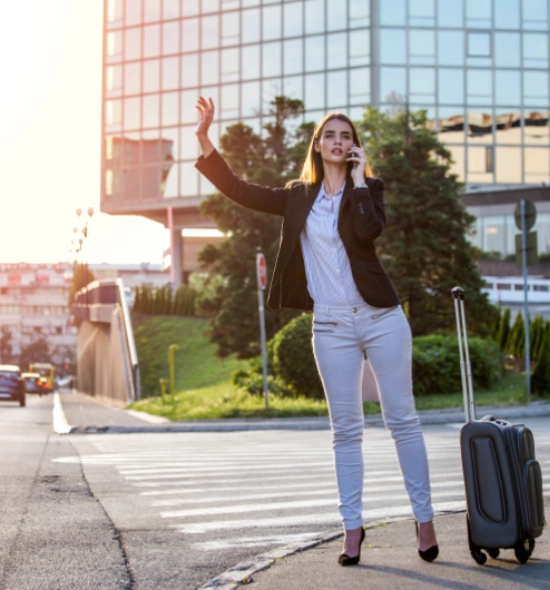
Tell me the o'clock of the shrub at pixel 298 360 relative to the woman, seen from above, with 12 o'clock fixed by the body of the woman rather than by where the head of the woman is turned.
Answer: The shrub is roughly at 6 o'clock from the woman.

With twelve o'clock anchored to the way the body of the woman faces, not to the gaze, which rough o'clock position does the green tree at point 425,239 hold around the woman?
The green tree is roughly at 6 o'clock from the woman.

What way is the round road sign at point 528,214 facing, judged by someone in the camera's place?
facing away from the viewer and to the right of the viewer

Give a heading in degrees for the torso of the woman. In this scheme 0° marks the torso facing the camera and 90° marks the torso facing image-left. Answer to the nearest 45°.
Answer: approximately 0°

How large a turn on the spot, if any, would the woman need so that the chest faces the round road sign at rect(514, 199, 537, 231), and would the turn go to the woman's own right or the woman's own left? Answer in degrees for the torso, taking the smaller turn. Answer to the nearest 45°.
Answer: approximately 180°

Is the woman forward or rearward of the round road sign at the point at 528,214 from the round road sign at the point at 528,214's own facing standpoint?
rearward
